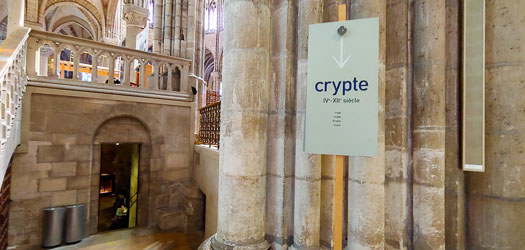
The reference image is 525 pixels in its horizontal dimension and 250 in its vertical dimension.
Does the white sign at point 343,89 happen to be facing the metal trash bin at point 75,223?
no

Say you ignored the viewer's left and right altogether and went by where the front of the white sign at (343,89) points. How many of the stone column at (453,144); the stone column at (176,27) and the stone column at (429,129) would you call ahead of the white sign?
0

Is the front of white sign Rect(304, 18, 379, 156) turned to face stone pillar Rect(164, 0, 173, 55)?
no

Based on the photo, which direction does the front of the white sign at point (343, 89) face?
toward the camera

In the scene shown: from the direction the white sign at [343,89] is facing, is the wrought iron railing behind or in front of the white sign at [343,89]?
behind

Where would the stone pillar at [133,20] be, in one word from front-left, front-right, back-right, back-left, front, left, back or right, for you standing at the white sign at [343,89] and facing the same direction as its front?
back-right

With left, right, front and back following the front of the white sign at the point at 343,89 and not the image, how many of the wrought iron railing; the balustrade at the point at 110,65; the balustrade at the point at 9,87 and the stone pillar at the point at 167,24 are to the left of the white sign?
0

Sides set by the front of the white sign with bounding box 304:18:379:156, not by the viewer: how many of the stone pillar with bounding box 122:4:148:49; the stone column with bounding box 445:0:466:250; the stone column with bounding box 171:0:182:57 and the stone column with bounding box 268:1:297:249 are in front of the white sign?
0

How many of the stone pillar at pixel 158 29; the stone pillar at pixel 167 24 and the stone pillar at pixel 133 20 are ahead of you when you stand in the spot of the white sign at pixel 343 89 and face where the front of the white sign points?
0

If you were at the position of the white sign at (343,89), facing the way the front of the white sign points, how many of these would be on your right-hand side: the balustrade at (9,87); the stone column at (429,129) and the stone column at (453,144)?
1

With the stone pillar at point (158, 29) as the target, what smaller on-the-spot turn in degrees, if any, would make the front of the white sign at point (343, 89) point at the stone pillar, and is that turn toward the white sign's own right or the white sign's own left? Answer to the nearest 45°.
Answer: approximately 135° to the white sign's own right

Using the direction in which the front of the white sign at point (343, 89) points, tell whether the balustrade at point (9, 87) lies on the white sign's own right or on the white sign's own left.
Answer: on the white sign's own right

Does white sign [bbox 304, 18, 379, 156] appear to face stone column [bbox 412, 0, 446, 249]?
no
